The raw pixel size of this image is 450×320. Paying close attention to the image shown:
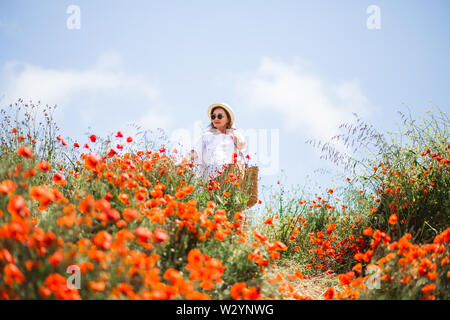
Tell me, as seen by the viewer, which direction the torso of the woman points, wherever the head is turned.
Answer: toward the camera
